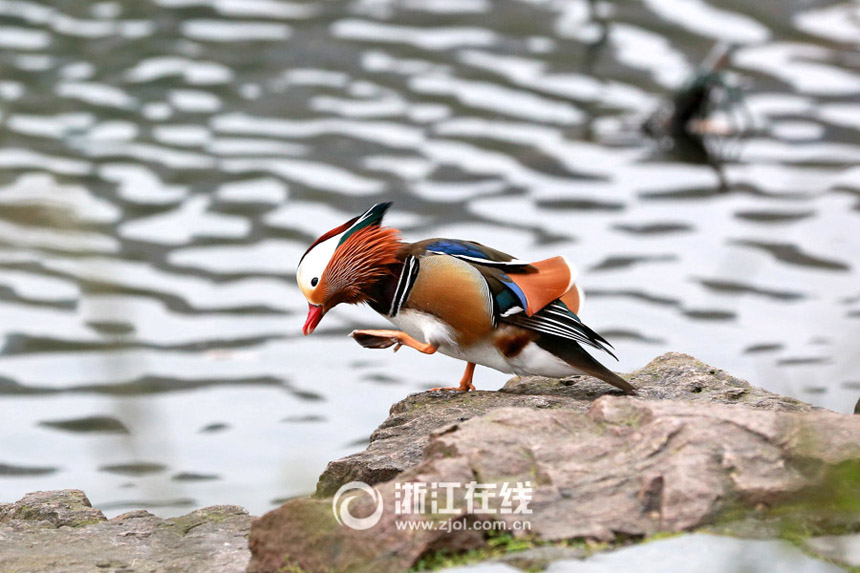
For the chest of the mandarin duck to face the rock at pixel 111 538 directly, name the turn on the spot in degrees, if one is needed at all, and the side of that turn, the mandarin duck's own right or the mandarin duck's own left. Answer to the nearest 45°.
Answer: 0° — it already faces it

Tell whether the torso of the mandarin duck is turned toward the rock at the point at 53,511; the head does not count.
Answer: yes

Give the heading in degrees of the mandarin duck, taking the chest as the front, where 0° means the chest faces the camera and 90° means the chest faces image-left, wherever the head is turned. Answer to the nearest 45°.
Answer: approximately 90°
